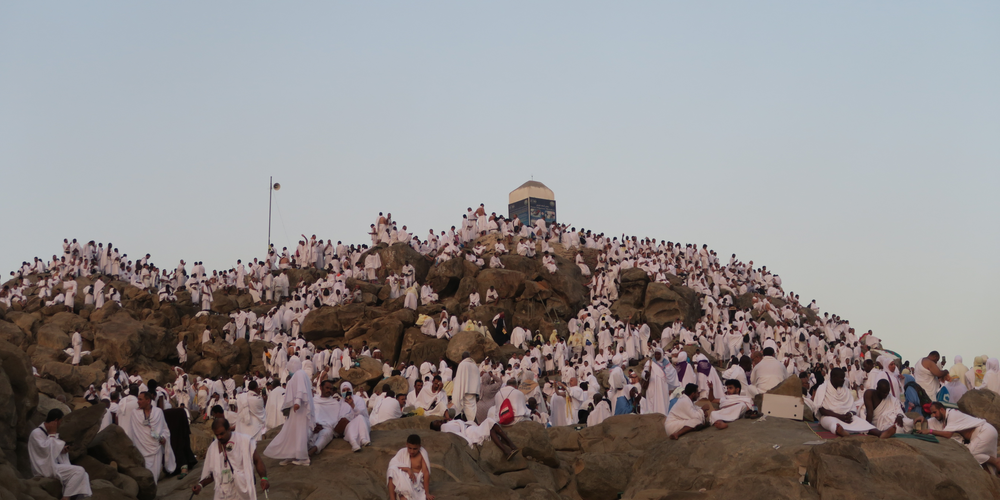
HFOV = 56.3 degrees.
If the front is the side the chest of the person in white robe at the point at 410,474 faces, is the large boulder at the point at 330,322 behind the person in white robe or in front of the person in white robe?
behind

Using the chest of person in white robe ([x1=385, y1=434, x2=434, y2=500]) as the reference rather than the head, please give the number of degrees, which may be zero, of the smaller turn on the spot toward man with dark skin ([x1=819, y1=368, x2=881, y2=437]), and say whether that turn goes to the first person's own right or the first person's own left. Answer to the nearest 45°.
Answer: approximately 90° to the first person's own left

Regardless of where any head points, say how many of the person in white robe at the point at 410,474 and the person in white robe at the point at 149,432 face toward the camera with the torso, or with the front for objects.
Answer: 2

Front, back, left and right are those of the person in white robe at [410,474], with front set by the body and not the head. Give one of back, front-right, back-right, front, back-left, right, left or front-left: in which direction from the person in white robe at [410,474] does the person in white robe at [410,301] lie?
back

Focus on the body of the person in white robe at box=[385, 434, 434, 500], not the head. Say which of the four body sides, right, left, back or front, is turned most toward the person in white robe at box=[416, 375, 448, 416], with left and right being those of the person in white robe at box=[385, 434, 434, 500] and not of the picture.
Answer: back

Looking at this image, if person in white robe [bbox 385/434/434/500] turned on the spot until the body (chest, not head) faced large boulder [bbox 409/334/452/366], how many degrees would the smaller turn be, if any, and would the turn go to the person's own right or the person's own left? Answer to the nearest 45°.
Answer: approximately 180°

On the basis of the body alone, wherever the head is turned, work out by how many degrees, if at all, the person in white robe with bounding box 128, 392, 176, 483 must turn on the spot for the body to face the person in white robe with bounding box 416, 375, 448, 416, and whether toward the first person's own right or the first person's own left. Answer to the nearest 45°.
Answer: approximately 135° to the first person's own left

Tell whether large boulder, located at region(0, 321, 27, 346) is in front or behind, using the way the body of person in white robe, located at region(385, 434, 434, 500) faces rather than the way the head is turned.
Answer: behind

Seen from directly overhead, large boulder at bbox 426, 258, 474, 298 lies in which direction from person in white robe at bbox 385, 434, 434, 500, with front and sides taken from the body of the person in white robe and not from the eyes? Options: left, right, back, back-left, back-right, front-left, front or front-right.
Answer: back
